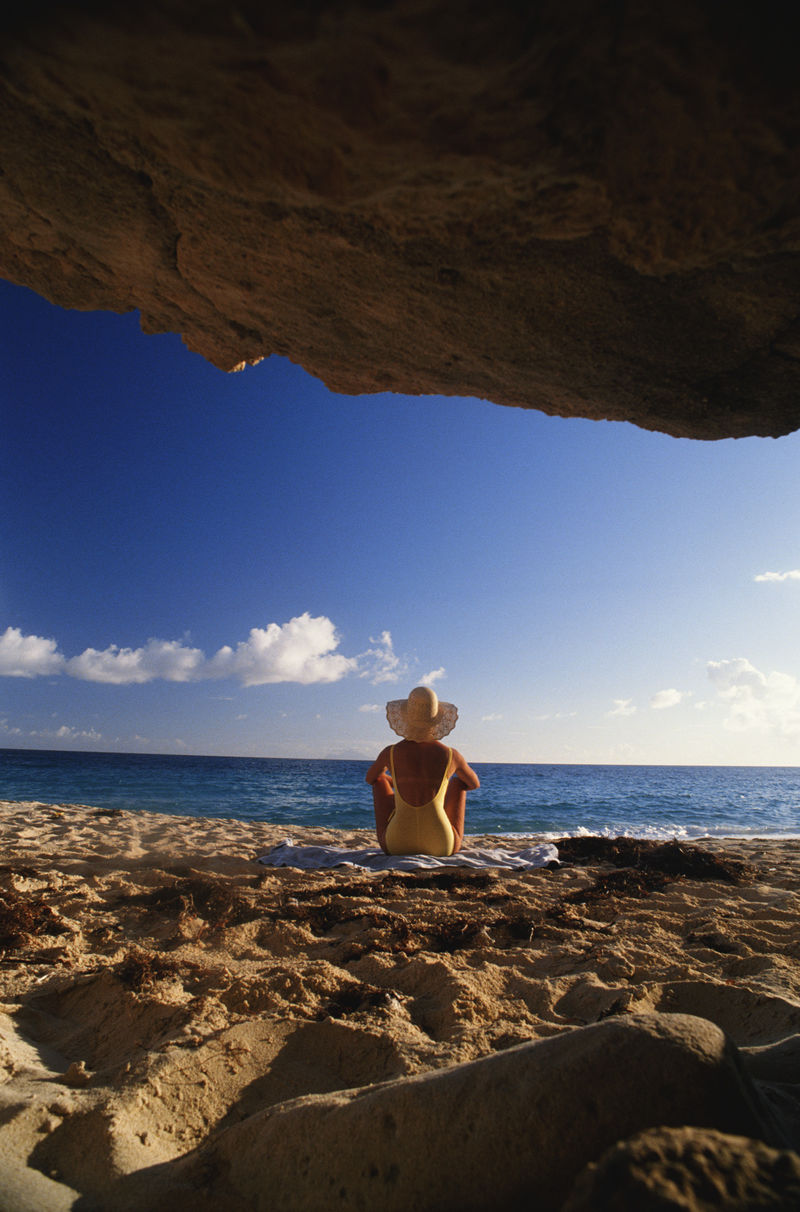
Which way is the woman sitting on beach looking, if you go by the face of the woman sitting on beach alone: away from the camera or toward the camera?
away from the camera

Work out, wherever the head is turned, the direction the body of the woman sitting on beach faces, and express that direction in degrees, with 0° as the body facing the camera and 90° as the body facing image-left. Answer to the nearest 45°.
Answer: approximately 180°
